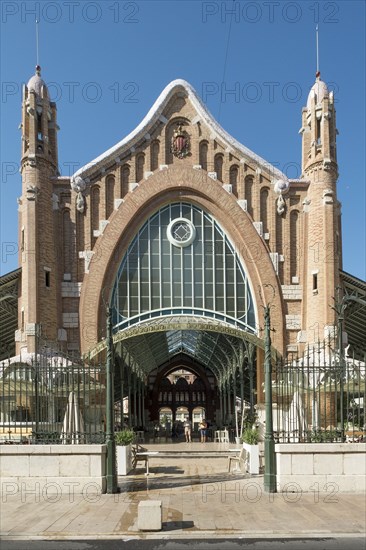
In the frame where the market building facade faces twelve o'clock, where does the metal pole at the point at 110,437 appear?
The metal pole is roughly at 12 o'clock from the market building facade.

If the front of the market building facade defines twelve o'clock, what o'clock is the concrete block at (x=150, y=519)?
The concrete block is roughly at 12 o'clock from the market building facade.

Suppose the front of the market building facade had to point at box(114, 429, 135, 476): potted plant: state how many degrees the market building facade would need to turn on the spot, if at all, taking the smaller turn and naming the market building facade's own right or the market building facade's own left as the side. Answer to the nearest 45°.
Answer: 0° — it already faces it

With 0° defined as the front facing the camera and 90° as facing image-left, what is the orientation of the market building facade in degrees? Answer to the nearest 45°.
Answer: approximately 0°
